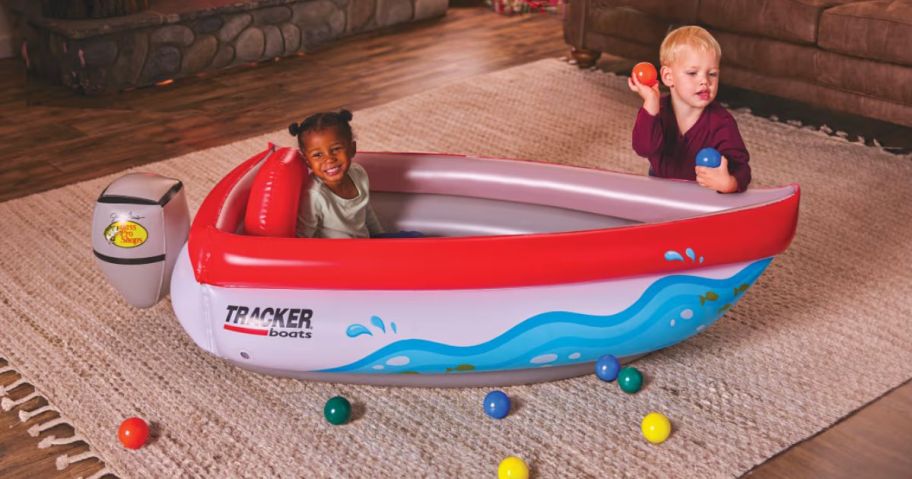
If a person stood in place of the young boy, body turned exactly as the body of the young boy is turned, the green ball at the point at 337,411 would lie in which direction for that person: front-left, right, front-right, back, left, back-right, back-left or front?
front-right

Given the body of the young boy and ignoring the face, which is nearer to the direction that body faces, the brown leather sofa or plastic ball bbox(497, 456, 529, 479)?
the plastic ball

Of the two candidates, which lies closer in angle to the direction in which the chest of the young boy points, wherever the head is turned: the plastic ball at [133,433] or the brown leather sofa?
the plastic ball

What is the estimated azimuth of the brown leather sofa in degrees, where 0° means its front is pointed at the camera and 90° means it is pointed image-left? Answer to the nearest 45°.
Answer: approximately 45°

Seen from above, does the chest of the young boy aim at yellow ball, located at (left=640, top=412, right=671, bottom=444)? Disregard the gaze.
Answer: yes

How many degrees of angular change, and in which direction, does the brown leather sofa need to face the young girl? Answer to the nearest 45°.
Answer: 0° — it already faces them

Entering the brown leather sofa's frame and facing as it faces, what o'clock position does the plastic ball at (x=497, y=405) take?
The plastic ball is roughly at 11 o'clock from the brown leather sofa.

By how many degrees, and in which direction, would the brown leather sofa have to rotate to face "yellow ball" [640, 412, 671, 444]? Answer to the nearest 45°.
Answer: approximately 45° to its left

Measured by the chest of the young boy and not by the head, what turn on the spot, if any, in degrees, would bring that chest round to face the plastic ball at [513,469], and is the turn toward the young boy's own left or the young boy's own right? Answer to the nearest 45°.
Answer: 0° — they already face it
